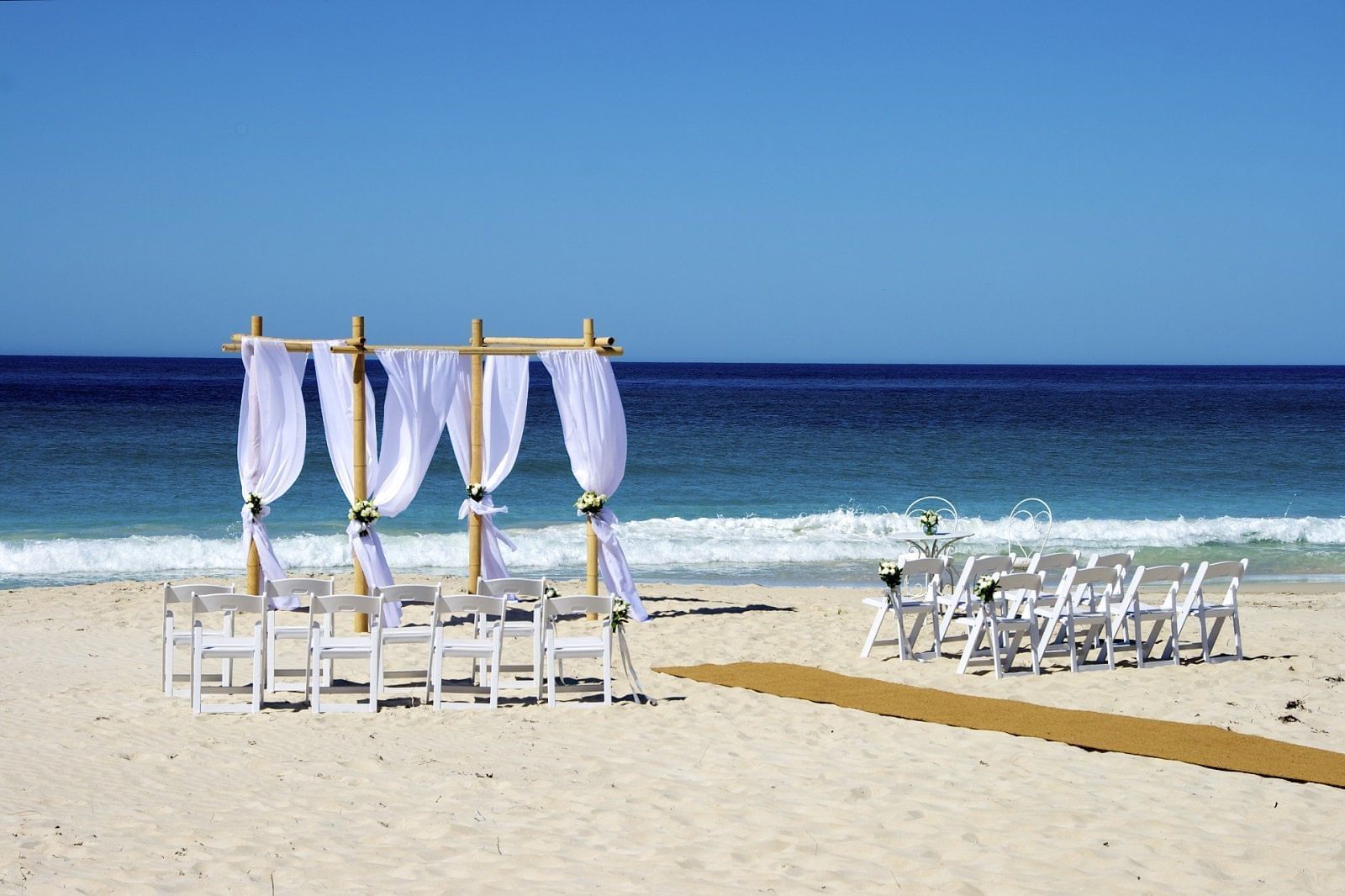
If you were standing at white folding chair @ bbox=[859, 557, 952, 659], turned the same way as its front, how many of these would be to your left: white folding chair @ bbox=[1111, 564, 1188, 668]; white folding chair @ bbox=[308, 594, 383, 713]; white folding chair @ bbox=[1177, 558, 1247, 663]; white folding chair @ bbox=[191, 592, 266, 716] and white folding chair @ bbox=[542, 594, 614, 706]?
3

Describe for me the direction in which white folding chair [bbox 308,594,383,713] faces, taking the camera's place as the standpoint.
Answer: facing away from the viewer

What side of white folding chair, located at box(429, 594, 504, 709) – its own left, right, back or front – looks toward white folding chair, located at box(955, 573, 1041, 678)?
right

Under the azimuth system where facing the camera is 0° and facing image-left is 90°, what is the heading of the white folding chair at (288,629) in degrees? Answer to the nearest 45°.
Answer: approximately 180°

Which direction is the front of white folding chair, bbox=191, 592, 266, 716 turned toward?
away from the camera

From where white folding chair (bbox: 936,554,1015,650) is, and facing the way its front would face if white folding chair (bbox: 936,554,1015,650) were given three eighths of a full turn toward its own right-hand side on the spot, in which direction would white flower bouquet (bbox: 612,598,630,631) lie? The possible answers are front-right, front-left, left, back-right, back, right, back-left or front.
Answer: back-right

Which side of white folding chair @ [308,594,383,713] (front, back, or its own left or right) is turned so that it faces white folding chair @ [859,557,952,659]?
right

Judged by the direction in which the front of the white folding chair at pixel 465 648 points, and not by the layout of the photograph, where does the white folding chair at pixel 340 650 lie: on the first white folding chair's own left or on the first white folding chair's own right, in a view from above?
on the first white folding chair's own left

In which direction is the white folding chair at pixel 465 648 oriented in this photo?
away from the camera

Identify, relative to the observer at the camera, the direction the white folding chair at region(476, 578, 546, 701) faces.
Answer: facing away from the viewer

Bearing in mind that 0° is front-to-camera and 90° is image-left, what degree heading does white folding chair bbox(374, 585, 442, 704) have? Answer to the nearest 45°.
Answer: approximately 180°
